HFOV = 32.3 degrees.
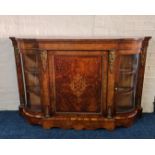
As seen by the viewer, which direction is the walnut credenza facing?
toward the camera
